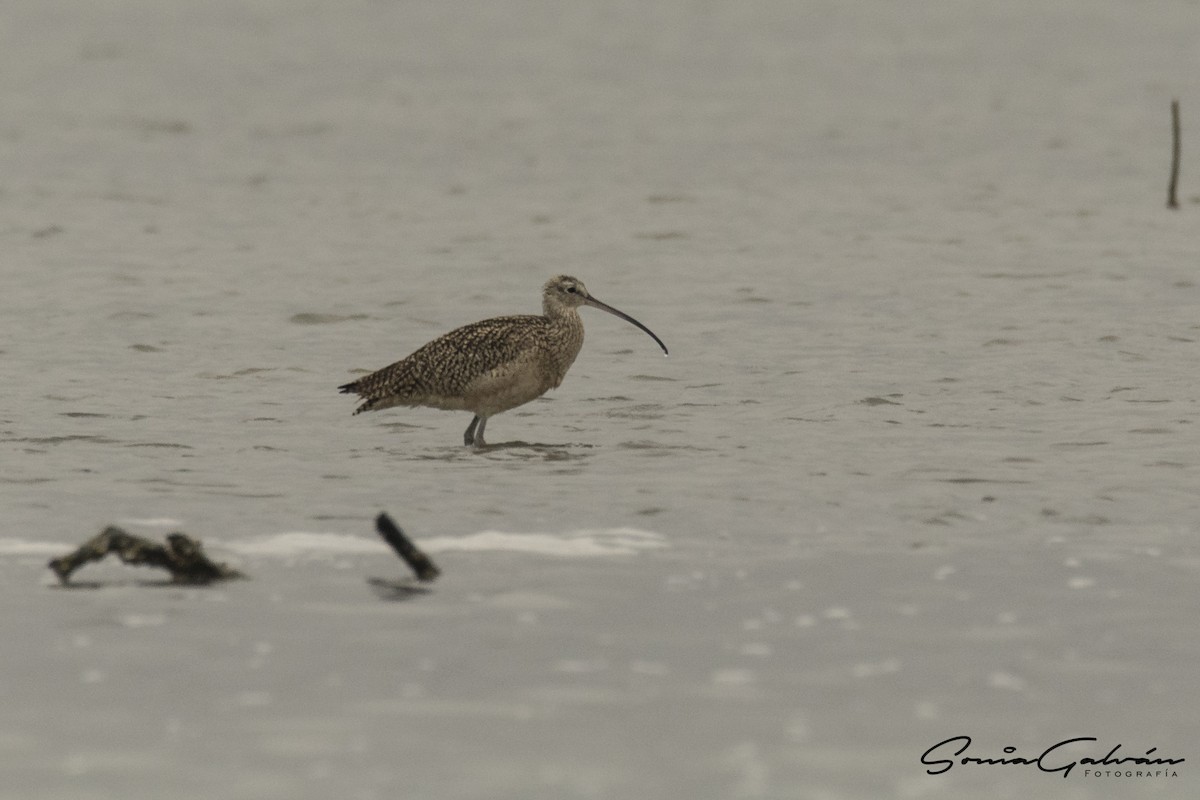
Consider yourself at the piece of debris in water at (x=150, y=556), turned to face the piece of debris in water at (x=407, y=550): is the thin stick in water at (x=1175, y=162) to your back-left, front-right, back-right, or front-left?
front-left

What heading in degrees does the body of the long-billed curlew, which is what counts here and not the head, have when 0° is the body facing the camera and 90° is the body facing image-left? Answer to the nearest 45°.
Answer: approximately 270°

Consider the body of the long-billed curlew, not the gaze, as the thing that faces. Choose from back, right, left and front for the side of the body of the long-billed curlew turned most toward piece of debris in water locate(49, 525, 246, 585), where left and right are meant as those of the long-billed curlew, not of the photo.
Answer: right

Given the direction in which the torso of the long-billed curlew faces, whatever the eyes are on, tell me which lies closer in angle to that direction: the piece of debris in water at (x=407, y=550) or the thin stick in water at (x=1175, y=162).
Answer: the thin stick in water

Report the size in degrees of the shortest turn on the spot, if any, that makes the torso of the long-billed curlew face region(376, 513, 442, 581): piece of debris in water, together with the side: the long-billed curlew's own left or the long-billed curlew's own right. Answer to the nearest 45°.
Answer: approximately 90° to the long-billed curlew's own right

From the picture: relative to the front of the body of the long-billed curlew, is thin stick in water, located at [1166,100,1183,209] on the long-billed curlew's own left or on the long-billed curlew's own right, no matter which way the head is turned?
on the long-billed curlew's own left

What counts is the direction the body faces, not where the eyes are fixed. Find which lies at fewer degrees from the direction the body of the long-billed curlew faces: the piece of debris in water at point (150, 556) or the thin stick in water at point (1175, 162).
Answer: the thin stick in water

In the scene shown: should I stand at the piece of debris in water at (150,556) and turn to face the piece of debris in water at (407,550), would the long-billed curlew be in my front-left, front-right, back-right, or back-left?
front-left
